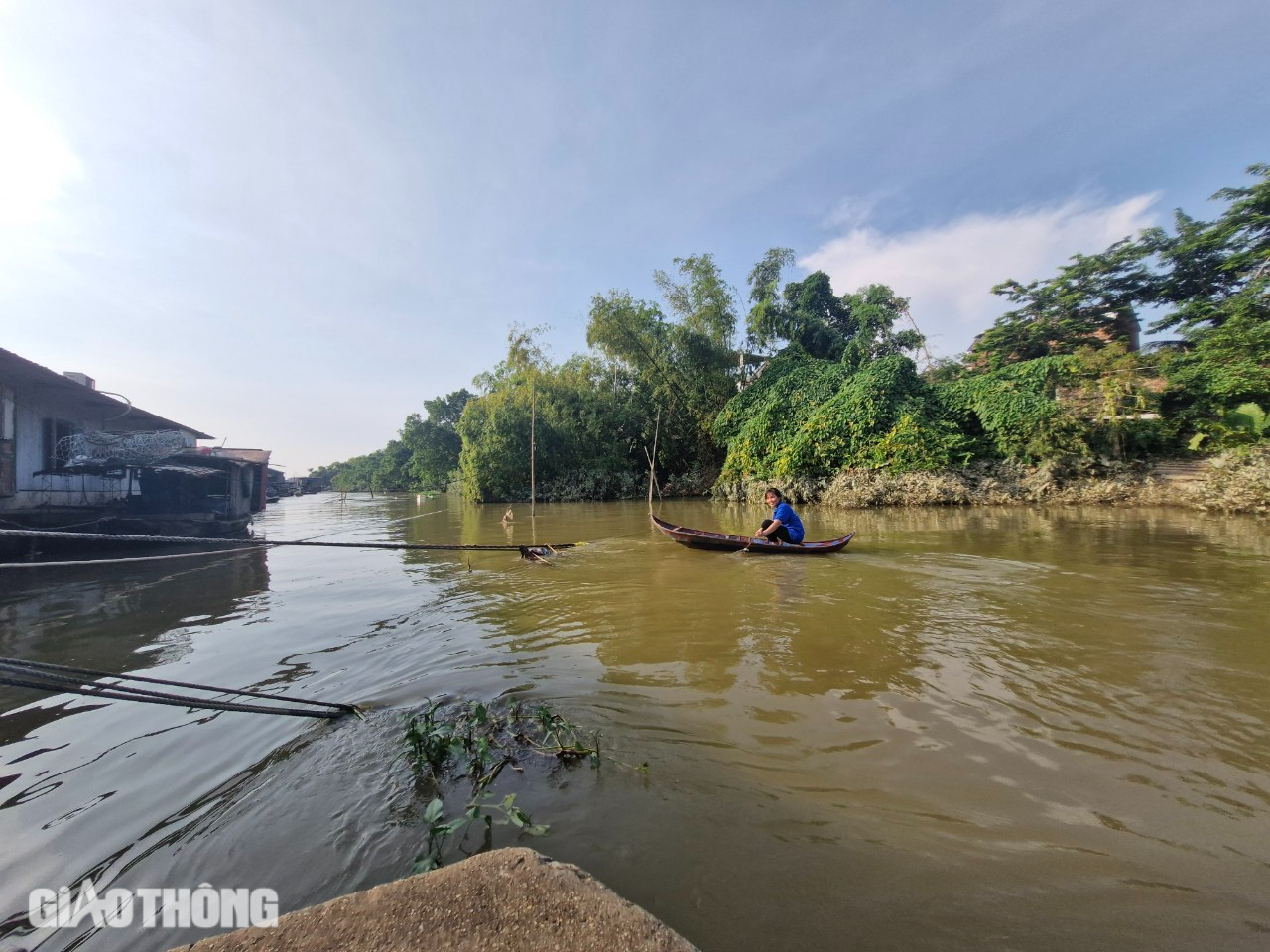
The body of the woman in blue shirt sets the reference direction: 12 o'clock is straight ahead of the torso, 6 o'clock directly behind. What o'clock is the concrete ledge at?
The concrete ledge is roughly at 9 o'clock from the woman in blue shirt.

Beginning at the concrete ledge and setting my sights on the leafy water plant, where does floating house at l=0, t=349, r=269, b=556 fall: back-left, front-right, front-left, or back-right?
front-left

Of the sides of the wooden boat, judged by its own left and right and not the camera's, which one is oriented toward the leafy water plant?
left

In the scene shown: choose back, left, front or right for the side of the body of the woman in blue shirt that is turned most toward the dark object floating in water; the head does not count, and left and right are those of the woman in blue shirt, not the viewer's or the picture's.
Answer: front

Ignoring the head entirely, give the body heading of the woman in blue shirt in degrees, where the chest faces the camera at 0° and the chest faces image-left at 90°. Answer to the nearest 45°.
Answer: approximately 90°

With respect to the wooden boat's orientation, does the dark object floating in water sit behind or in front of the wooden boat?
in front

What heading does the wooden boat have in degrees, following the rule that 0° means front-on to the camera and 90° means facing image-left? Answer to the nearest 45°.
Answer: approximately 90°

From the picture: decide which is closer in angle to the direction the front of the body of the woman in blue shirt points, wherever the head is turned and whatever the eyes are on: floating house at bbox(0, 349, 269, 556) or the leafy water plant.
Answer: the floating house

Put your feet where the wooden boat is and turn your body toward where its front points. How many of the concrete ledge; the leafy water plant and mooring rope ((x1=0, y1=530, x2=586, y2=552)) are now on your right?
0

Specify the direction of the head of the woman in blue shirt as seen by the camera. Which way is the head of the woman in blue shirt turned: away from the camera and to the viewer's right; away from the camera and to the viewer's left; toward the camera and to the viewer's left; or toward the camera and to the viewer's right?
toward the camera and to the viewer's left

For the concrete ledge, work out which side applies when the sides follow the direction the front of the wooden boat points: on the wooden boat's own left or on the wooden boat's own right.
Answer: on the wooden boat's own left

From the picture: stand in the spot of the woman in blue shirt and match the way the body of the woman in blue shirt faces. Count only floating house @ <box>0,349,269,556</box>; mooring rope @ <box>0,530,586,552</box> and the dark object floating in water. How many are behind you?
0

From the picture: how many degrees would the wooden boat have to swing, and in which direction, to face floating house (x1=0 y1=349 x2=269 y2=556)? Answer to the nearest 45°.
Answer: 0° — it already faces it

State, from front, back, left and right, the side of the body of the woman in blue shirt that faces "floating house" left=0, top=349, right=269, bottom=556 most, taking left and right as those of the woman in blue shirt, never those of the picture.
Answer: front
